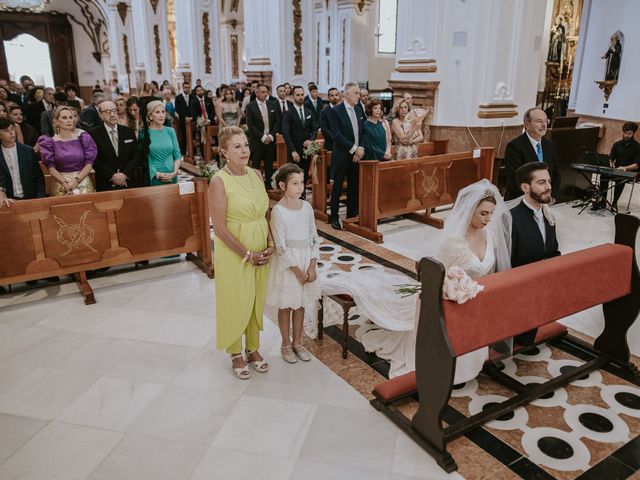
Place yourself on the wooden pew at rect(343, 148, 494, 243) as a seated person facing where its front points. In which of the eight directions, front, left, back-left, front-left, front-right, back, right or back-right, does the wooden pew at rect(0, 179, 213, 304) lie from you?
right

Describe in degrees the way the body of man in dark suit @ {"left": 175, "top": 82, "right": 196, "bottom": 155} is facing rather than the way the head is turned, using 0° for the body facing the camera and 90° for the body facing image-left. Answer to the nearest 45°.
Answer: approximately 0°

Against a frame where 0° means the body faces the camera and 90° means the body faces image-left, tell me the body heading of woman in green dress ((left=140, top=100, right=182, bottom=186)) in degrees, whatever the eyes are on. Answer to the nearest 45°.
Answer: approximately 315°

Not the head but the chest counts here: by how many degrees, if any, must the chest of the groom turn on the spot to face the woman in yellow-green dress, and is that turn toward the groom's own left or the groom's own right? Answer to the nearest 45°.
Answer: approximately 90° to the groom's own right

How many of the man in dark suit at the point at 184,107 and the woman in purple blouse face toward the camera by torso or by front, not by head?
2

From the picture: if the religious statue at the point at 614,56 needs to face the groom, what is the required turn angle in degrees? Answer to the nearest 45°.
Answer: approximately 45° to its left

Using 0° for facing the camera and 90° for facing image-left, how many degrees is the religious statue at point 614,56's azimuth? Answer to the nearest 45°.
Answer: approximately 45°

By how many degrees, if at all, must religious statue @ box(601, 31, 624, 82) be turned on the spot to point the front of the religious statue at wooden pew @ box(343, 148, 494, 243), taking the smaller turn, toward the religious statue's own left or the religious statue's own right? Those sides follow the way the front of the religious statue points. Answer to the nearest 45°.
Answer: approximately 45° to the religious statue's own left

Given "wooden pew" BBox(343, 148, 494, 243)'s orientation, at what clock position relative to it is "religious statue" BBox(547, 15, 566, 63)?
The religious statue is roughly at 8 o'clock from the wooden pew.

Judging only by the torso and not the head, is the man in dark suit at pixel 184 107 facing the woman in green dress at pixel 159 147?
yes

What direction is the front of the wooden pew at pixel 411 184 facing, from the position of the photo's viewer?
facing the viewer and to the right of the viewer
